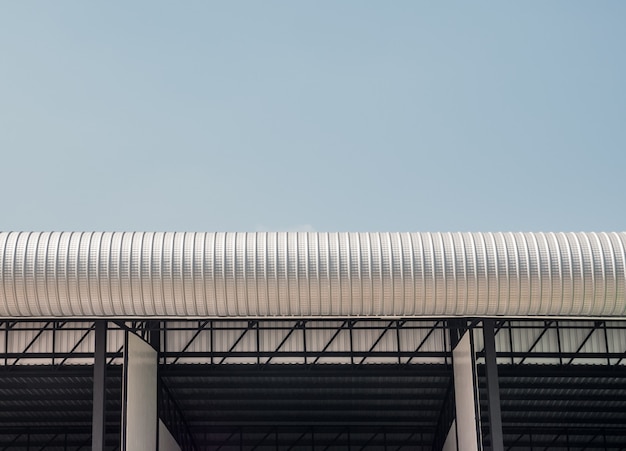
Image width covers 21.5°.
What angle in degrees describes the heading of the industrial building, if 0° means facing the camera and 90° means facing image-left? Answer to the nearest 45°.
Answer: approximately 0°
